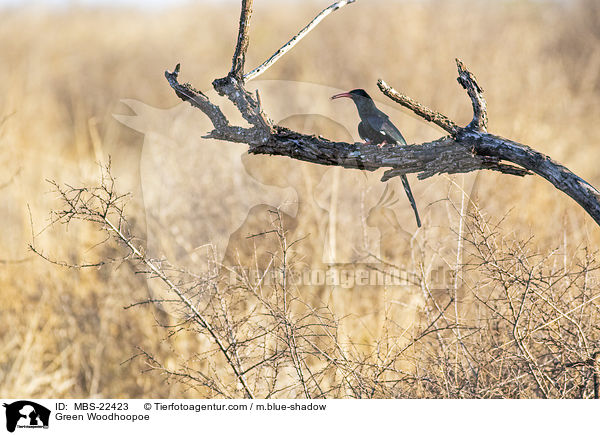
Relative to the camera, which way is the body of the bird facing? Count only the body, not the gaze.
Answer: to the viewer's left
